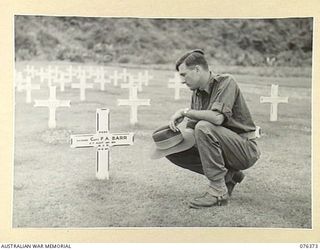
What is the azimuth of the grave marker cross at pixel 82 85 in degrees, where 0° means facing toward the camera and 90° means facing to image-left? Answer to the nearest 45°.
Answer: approximately 0°

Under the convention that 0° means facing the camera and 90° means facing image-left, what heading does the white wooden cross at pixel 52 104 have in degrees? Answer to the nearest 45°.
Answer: approximately 0°

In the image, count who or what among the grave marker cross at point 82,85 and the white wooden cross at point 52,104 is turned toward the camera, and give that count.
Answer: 2
